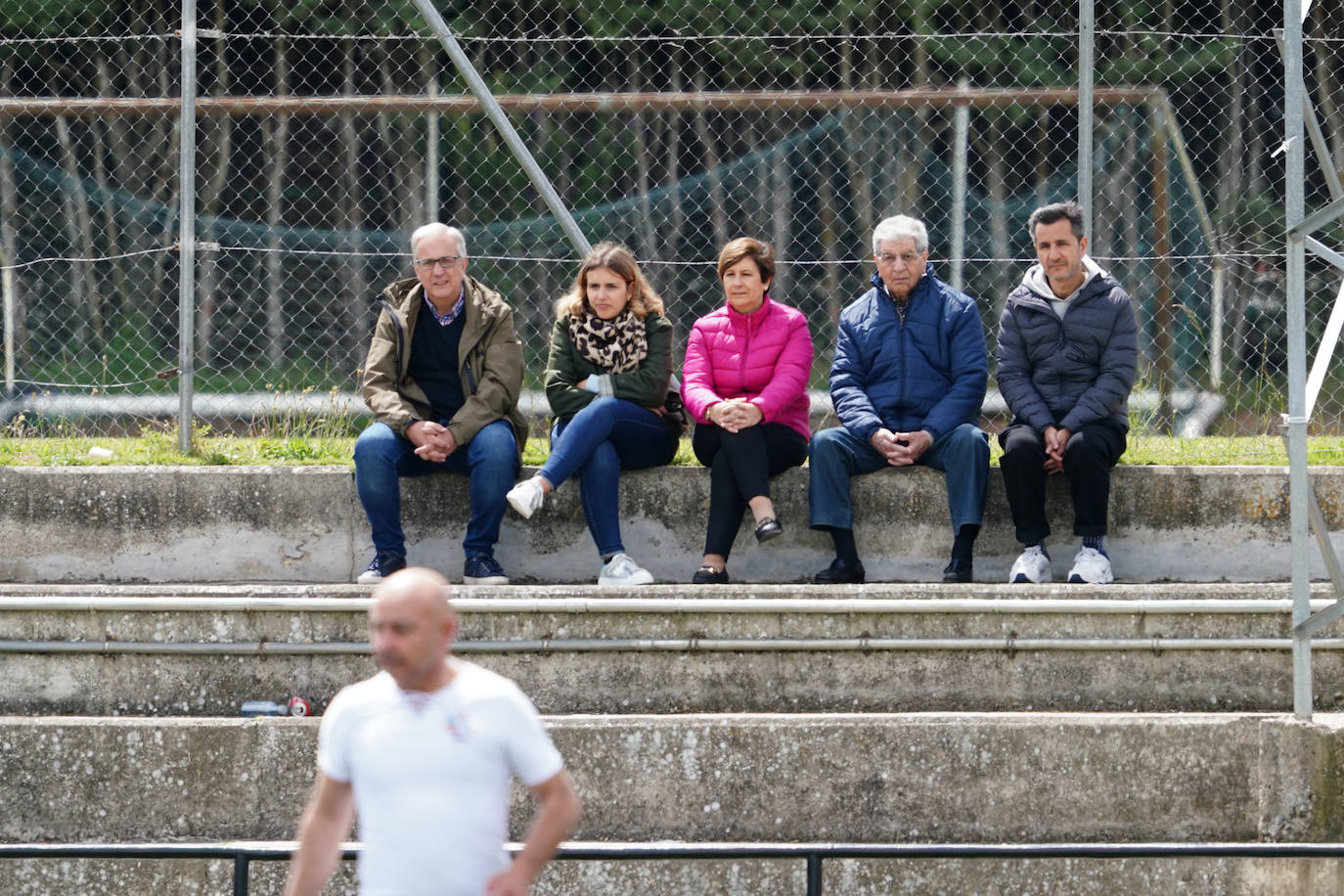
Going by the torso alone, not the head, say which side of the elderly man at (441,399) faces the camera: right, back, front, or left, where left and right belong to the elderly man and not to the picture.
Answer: front

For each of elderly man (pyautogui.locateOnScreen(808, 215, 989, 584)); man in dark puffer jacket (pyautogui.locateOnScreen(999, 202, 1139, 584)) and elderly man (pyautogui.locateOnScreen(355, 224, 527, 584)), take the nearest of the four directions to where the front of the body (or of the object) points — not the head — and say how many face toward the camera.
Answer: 3

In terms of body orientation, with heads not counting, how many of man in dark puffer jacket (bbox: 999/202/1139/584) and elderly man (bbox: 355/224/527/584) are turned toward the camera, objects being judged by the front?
2

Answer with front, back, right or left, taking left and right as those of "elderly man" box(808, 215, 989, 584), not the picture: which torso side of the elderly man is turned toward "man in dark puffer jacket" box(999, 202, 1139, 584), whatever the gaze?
left

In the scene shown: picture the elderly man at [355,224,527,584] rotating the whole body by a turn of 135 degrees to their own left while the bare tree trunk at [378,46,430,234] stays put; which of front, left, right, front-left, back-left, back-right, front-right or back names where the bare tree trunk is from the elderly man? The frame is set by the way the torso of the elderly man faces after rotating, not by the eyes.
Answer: front-left

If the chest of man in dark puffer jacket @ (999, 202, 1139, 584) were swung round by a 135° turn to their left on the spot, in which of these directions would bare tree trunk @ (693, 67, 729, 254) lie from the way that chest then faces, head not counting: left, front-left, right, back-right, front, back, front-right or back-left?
left

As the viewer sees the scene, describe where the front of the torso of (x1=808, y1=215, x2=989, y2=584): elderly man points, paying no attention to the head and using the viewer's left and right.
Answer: facing the viewer

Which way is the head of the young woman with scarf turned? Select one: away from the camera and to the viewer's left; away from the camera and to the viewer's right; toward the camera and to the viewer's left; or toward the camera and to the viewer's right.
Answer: toward the camera and to the viewer's left

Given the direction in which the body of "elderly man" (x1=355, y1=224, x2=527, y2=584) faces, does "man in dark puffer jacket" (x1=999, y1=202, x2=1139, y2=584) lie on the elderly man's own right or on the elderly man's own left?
on the elderly man's own left

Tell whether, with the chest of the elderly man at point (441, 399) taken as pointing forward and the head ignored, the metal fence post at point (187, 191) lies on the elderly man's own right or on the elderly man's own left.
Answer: on the elderly man's own right

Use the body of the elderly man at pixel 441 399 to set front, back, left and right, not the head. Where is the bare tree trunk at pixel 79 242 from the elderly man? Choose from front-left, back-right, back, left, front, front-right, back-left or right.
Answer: back-right

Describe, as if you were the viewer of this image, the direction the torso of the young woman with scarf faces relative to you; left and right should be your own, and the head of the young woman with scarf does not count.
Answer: facing the viewer and to the left of the viewer

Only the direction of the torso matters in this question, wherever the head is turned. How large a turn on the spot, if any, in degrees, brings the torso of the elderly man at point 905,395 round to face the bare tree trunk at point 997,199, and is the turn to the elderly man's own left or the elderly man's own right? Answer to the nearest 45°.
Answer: approximately 180°

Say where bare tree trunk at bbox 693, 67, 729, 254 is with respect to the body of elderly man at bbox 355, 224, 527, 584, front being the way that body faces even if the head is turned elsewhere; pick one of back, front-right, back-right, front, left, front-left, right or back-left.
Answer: back-left
